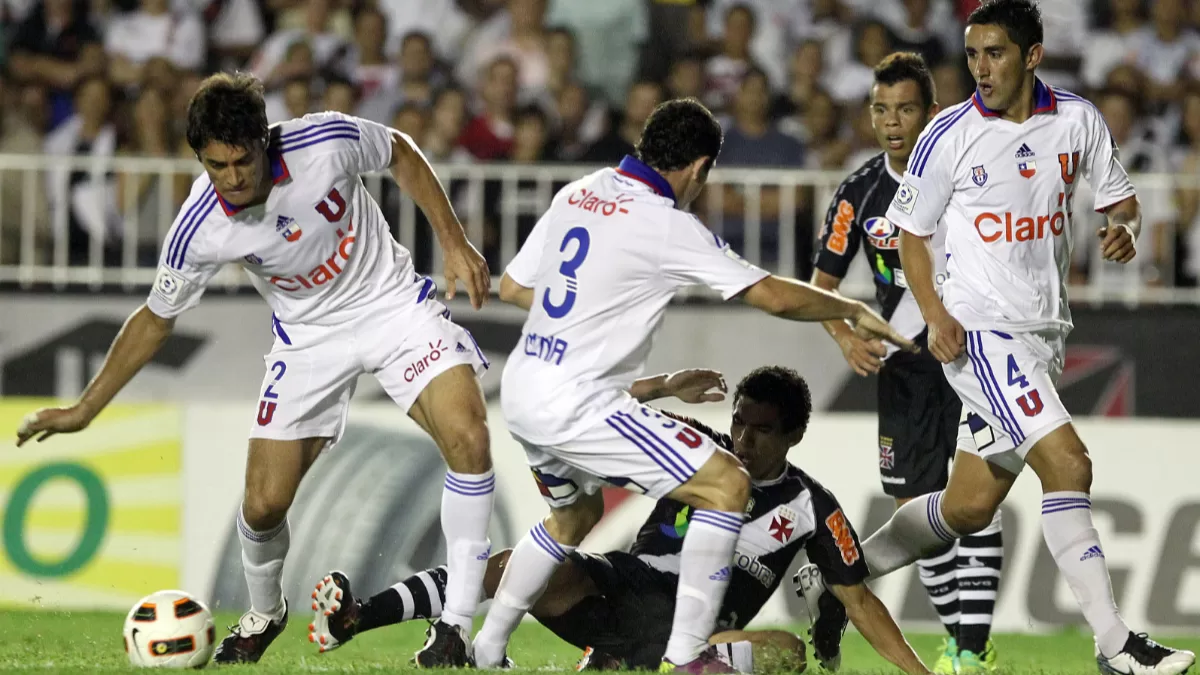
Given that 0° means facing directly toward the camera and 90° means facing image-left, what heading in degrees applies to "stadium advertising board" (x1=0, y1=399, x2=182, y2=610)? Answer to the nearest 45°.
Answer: approximately 0°

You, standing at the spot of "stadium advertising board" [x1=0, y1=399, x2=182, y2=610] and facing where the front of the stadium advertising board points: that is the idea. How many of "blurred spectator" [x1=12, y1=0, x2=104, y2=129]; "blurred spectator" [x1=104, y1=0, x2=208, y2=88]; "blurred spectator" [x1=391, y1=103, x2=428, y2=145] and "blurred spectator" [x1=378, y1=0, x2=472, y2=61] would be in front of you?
0

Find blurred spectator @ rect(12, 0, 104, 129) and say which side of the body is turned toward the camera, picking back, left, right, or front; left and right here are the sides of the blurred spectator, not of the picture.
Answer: front

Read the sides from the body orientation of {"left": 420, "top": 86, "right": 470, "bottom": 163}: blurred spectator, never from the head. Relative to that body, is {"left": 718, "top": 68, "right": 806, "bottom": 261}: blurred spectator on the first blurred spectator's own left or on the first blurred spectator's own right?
on the first blurred spectator's own left

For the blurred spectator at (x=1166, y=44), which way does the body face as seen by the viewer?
toward the camera

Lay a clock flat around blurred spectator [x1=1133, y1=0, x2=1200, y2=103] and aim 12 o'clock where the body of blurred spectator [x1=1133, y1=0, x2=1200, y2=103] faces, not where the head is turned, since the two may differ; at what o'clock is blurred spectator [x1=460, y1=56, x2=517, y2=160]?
blurred spectator [x1=460, y1=56, x2=517, y2=160] is roughly at 2 o'clock from blurred spectator [x1=1133, y1=0, x2=1200, y2=103].

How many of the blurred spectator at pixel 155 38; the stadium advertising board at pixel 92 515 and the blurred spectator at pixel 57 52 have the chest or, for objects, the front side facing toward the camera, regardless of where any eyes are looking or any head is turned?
3

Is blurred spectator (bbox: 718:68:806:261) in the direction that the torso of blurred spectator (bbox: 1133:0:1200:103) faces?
no

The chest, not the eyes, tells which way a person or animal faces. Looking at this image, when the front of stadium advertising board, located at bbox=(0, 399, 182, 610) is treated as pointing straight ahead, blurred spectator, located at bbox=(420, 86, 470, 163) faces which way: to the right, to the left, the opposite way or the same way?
the same way

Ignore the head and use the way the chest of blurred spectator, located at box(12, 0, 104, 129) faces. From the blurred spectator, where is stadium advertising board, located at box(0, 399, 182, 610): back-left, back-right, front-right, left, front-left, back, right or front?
front

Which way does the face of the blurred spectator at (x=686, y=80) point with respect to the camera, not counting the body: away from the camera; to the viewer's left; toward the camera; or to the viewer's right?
toward the camera

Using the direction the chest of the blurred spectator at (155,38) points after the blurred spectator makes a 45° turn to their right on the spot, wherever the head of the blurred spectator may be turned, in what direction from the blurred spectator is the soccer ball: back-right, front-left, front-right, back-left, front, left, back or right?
front-left

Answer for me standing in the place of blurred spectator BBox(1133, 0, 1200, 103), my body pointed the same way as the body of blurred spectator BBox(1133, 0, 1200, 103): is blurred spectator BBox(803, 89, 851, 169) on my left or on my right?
on my right

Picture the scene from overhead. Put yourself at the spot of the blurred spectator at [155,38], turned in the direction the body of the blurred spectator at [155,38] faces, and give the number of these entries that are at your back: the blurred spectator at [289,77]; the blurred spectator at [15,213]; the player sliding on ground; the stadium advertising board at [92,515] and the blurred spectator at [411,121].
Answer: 0

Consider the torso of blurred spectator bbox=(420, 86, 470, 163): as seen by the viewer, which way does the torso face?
toward the camera

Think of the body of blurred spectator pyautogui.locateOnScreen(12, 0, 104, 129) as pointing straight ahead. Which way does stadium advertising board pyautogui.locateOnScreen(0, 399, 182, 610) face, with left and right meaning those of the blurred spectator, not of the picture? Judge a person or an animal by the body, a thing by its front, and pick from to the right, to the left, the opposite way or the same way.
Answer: the same way

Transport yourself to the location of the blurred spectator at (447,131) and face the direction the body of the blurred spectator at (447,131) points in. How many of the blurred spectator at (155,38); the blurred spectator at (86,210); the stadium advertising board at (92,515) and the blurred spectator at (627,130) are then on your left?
1

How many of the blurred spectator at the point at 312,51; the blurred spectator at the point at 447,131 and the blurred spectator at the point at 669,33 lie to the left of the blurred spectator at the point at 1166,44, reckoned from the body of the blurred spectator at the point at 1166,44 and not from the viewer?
0

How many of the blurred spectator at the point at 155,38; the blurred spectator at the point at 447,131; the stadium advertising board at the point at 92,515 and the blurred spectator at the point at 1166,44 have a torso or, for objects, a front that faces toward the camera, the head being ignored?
4

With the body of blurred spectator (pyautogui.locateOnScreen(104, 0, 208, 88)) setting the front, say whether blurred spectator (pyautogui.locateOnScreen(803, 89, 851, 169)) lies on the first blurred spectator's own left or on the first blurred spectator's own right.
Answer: on the first blurred spectator's own left

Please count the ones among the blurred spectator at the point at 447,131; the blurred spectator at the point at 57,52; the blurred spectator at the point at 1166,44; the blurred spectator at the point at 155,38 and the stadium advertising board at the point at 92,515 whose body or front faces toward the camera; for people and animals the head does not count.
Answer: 5
